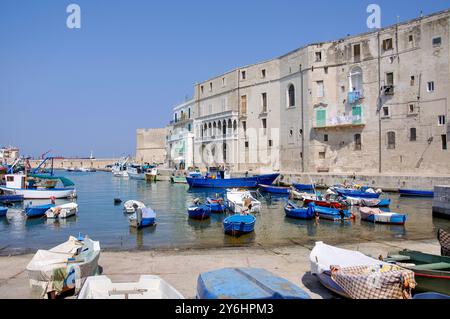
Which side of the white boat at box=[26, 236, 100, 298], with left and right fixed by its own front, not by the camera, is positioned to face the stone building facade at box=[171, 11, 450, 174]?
front

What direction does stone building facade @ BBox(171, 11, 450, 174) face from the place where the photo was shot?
facing the viewer and to the left of the viewer

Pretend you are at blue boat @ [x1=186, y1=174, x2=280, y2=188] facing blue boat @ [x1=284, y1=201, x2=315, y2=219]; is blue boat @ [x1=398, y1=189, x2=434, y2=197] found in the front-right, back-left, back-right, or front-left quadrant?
front-left

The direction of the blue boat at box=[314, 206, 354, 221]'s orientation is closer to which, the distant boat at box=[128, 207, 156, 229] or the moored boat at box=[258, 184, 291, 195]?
the distant boat

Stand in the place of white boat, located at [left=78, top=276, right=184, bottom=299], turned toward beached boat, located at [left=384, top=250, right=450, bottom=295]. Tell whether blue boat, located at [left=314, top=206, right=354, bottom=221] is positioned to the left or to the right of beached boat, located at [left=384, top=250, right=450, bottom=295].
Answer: left

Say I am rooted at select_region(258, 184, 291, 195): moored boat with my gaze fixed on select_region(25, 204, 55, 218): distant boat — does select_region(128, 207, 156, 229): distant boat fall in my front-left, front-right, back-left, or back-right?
front-left

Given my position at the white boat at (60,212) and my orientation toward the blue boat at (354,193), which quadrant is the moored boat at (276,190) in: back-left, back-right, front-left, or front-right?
front-left

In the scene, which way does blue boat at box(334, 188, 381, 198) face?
to the viewer's left
